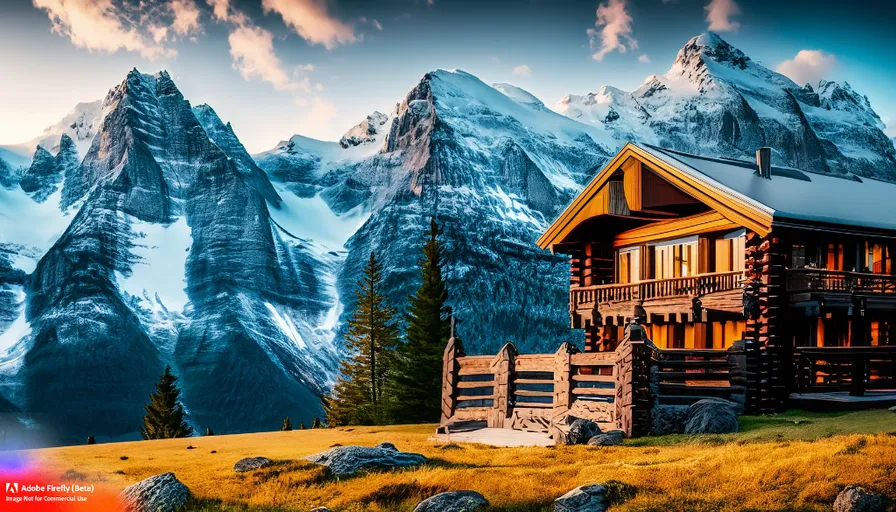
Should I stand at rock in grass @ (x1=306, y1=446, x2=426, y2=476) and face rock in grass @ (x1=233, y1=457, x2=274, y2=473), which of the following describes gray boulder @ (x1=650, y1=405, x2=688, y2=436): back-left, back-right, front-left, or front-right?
back-right

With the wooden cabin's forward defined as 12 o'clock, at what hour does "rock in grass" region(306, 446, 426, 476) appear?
The rock in grass is roughly at 11 o'clock from the wooden cabin.

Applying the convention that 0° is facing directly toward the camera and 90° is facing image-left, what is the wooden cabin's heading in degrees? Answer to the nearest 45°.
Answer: approximately 45°
